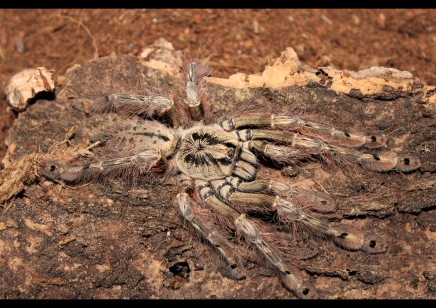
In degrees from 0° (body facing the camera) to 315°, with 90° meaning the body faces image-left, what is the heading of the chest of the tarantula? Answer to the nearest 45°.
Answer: approximately 270°
